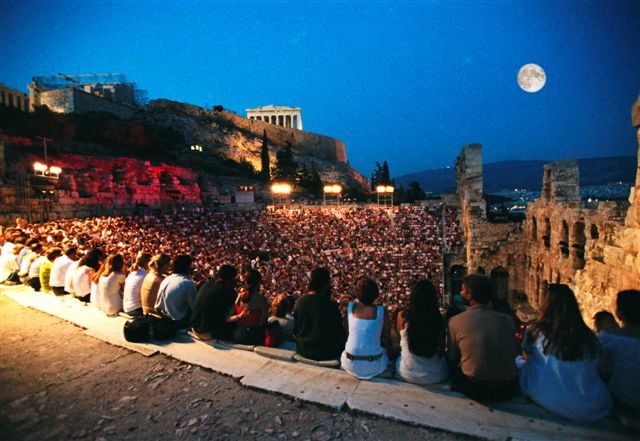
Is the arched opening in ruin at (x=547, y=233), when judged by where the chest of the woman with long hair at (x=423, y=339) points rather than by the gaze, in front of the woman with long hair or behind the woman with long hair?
in front

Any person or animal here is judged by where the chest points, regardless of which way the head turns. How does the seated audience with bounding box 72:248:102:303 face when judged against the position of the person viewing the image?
facing away from the viewer and to the right of the viewer

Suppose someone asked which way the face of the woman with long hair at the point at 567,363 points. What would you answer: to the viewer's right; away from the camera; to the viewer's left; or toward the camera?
away from the camera

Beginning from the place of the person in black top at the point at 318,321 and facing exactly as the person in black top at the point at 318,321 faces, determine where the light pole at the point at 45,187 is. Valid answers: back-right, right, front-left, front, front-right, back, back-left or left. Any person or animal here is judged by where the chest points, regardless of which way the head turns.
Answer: front-left

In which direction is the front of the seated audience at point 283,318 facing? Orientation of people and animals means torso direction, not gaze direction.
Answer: away from the camera

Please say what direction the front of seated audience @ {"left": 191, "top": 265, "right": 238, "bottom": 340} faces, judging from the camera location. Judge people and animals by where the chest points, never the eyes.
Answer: facing away from the viewer and to the right of the viewer

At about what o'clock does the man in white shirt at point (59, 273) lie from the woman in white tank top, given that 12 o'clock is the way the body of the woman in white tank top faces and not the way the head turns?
The man in white shirt is roughly at 10 o'clock from the woman in white tank top.

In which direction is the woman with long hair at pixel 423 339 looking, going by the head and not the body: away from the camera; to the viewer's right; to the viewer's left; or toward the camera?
away from the camera

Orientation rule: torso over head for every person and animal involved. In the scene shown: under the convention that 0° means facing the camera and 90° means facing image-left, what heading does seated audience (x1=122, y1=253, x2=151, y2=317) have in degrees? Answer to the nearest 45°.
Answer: approximately 225°

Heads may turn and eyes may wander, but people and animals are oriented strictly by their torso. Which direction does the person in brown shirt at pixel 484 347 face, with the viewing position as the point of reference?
facing away from the viewer

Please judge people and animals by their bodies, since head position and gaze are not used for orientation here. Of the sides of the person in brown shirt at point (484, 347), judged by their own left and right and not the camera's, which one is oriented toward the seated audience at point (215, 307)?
left

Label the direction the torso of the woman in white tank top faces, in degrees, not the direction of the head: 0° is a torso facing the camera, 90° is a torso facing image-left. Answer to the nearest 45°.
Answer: approximately 180°
